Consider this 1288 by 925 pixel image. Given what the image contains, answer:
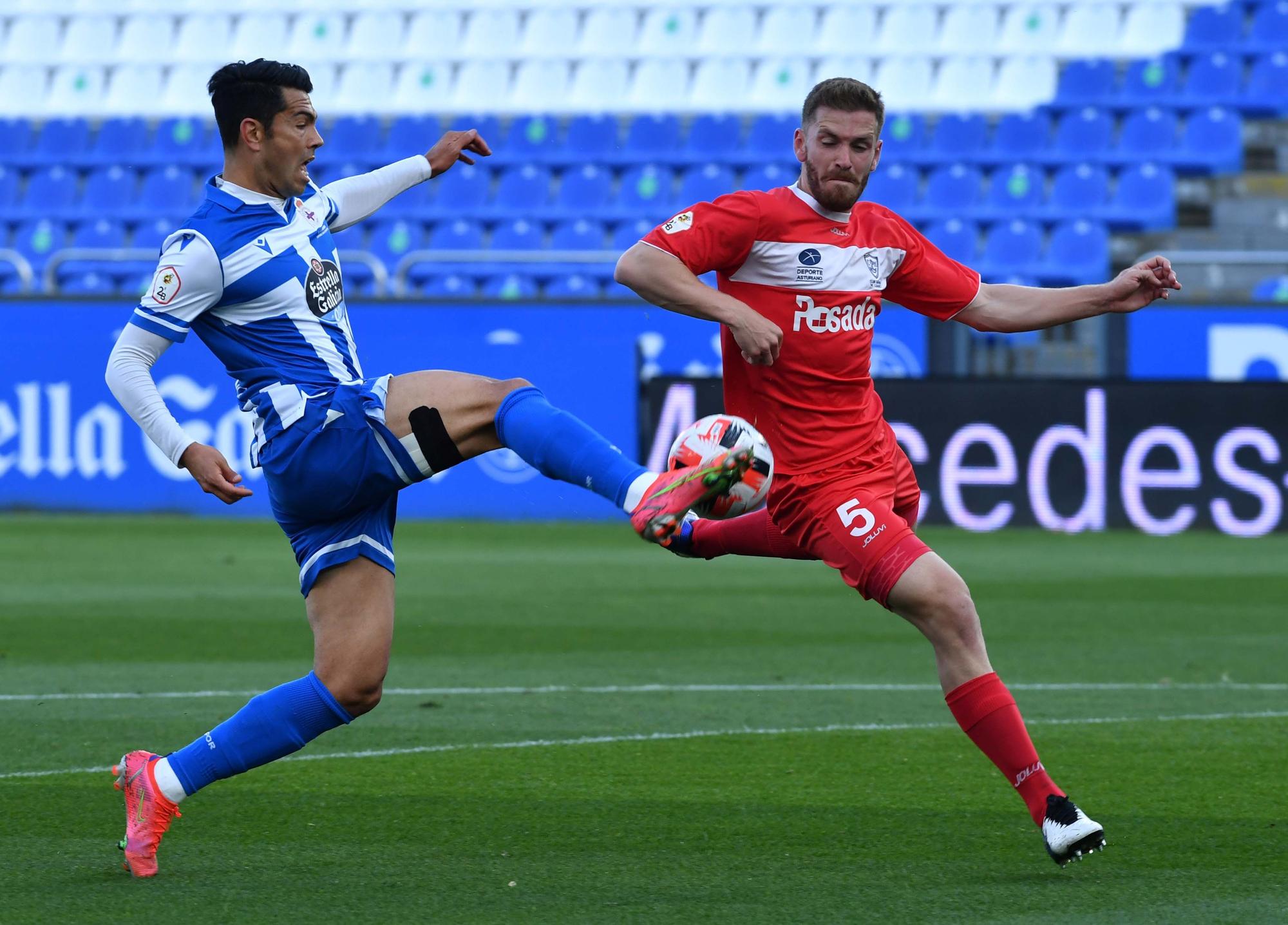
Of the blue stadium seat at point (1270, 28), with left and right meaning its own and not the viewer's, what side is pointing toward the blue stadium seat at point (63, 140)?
right

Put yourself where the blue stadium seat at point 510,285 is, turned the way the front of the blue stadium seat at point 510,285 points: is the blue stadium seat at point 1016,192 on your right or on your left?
on your left

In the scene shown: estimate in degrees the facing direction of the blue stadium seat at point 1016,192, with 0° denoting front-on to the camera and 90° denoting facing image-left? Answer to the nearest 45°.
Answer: approximately 0°

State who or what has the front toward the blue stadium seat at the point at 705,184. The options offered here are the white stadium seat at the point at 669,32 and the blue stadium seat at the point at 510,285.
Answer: the white stadium seat

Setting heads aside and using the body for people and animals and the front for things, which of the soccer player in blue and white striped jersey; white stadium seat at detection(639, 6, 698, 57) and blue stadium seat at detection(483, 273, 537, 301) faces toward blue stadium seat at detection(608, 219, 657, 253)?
the white stadium seat

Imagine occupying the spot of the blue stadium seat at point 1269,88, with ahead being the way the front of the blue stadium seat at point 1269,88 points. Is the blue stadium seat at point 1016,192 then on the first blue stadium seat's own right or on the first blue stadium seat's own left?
on the first blue stadium seat's own right

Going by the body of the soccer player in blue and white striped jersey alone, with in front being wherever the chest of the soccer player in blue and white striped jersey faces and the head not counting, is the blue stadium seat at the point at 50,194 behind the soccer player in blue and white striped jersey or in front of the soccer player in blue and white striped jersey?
behind

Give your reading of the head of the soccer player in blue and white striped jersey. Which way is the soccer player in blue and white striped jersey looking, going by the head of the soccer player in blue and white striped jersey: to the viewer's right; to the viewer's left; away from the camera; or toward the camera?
to the viewer's right

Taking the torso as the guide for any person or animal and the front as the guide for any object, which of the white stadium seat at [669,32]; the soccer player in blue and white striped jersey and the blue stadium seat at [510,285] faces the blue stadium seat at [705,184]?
the white stadium seat

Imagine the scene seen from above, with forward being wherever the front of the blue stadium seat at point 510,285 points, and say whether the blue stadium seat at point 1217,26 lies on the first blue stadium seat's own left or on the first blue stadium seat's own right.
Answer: on the first blue stadium seat's own left
